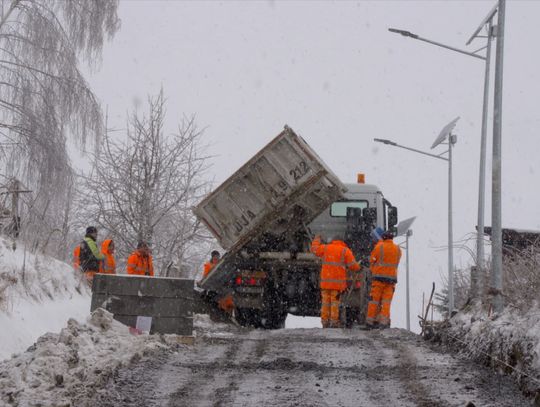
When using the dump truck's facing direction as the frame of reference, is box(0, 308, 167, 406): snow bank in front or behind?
behind

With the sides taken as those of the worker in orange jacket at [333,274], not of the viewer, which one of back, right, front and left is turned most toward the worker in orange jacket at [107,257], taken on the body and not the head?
left

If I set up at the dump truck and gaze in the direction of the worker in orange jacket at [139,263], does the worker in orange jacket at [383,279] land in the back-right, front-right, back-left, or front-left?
back-left

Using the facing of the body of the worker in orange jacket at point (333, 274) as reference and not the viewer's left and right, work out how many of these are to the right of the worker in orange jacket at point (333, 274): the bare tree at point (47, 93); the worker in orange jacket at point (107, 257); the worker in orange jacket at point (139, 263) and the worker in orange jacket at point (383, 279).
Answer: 1

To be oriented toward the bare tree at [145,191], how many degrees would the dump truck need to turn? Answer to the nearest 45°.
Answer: approximately 45° to its left

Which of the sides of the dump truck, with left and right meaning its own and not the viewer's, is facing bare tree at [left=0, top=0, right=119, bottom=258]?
left

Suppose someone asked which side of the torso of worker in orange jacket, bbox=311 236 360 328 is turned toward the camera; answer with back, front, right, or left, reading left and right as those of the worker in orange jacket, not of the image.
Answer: back

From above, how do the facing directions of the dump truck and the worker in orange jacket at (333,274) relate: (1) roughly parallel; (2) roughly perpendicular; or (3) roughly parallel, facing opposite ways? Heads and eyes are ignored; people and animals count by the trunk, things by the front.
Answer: roughly parallel

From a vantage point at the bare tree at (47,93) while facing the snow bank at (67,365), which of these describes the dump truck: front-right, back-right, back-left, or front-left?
front-left

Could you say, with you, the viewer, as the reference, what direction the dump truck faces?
facing away from the viewer
